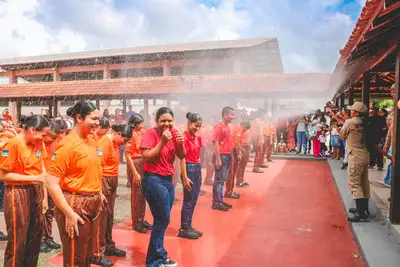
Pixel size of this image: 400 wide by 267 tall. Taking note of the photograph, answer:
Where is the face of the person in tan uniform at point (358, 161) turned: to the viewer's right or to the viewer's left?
to the viewer's left

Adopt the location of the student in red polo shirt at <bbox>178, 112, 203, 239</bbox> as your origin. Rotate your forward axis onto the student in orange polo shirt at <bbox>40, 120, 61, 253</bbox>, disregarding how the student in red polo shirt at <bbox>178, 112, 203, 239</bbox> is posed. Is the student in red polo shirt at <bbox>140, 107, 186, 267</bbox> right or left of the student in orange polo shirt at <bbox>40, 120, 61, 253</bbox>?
left

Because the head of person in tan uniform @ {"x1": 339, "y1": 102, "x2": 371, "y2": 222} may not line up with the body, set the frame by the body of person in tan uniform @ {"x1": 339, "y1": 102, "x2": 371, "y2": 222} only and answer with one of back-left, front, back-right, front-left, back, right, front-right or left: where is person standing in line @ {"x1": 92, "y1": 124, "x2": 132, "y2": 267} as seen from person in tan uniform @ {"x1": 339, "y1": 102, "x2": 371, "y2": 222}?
front-left

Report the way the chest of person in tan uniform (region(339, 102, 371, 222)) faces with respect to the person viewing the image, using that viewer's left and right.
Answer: facing to the left of the viewer

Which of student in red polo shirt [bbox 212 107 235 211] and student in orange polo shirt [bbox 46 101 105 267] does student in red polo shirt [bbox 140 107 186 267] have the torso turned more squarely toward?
the student in orange polo shirt

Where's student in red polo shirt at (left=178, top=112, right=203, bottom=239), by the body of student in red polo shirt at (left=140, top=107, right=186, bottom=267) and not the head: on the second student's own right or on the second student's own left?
on the second student's own left
